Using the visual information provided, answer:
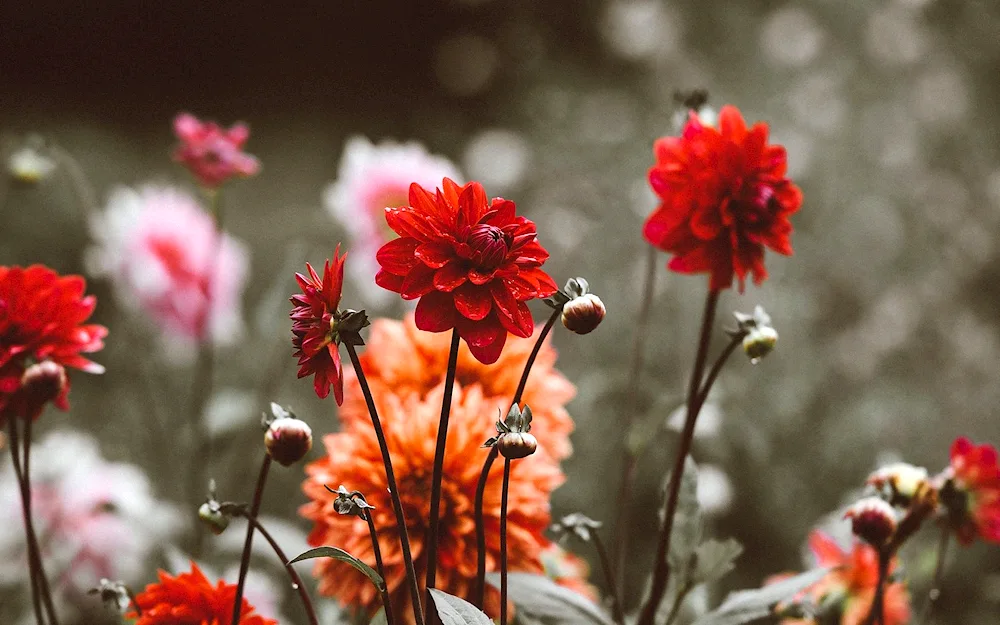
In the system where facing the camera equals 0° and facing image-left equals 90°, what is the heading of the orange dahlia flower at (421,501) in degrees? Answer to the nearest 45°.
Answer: approximately 0°
